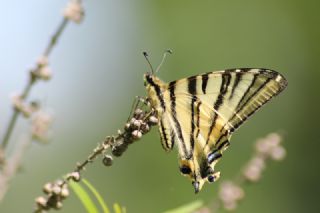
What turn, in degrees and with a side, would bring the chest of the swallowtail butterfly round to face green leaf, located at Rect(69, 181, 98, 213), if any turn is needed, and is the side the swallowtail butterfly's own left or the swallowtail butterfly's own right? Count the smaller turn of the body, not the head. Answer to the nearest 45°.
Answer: approximately 45° to the swallowtail butterfly's own left

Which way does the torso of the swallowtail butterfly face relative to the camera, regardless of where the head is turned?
to the viewer's left

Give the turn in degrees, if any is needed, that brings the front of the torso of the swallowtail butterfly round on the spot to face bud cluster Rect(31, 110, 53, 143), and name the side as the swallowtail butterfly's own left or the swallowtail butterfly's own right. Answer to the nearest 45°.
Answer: approximately 45° to the swallowtail butterfly's own left
